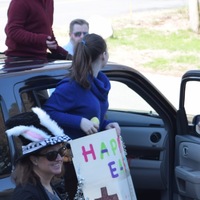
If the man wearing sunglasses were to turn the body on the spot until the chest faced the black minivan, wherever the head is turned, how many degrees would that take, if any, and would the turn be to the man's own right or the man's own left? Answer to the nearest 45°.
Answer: approximately 45° to the man's own right

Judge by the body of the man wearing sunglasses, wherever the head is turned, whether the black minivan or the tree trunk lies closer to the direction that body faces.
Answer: the black minivan

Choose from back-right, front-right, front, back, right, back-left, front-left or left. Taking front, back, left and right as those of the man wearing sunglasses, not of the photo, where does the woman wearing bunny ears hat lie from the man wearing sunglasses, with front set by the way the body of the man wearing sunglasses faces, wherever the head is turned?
front-right

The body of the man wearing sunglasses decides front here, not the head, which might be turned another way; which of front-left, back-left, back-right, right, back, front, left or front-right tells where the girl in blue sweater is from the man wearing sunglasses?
front-right

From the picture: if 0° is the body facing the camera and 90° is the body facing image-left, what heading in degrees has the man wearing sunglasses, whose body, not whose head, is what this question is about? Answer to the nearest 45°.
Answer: approximately 315°

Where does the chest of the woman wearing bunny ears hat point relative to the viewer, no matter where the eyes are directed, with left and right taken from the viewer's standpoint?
facing the viewer and to the right of the viewer

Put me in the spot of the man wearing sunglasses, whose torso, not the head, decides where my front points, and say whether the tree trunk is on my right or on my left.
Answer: on my left

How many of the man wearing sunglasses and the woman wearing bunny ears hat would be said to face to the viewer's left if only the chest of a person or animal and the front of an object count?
0
